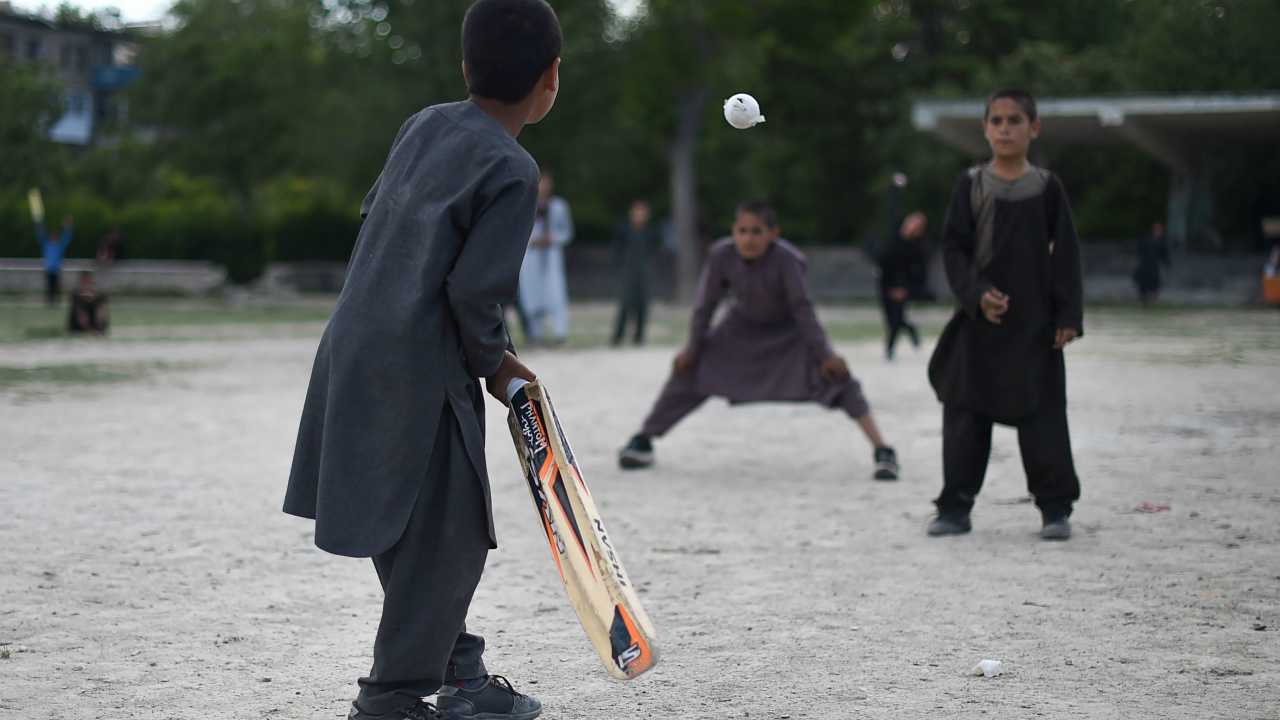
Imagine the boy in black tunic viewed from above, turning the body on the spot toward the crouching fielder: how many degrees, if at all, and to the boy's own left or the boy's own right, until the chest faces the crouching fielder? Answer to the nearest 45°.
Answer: approximately 135° to the boy's own right

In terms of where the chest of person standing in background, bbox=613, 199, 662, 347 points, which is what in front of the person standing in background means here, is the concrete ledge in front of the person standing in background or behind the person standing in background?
behind

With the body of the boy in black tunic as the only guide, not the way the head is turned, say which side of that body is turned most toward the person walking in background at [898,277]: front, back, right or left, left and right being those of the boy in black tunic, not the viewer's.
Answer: back

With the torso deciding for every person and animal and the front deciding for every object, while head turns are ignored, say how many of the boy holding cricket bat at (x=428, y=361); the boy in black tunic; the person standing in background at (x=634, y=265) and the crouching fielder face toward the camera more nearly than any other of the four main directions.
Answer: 3

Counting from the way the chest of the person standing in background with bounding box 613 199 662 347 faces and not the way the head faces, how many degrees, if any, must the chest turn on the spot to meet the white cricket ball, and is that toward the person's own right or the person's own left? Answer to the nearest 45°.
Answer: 0° — they already face it

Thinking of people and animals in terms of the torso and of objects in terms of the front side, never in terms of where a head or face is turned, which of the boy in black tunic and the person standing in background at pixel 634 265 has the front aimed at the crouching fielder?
the person standing in background

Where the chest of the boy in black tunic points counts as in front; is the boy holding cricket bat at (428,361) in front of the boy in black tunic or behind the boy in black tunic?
in front

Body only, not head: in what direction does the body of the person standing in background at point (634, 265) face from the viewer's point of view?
toward the camera

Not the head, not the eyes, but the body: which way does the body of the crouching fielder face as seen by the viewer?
toward the camera

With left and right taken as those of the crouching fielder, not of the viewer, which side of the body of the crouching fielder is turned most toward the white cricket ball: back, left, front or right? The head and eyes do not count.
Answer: front

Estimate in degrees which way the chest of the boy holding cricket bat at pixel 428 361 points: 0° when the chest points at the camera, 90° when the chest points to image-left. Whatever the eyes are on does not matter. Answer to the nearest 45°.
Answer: approximately 225°
